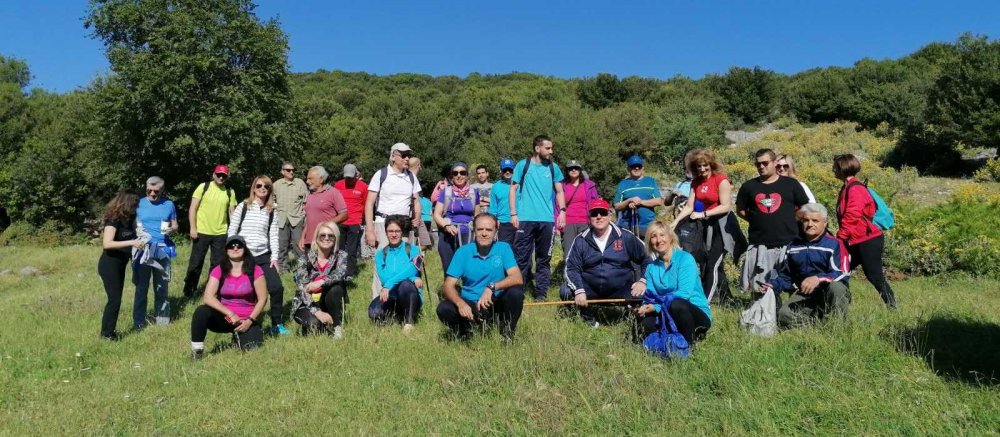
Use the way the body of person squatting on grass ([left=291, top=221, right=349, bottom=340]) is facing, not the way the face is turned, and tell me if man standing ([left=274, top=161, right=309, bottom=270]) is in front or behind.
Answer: behind

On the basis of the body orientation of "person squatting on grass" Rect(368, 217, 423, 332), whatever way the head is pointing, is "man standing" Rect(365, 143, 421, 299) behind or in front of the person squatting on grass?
behind

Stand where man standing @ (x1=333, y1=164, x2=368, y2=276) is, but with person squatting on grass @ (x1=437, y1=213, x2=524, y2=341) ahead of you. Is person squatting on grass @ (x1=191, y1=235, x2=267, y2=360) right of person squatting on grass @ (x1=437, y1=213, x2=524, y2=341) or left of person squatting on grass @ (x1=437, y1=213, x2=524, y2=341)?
right

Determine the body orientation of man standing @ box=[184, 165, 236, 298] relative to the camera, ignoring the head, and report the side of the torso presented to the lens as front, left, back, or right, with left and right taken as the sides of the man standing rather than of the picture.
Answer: front

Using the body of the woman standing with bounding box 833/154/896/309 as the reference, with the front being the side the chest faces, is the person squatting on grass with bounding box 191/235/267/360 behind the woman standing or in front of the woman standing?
in front

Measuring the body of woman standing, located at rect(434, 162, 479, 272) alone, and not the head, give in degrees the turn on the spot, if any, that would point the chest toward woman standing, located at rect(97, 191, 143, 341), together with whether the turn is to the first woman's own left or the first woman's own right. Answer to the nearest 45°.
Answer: approximately 45° to the first woman's own right

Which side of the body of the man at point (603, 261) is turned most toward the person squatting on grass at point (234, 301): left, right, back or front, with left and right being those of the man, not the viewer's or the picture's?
right

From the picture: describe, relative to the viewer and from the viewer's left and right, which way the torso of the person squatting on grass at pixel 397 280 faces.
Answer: facing the viewer

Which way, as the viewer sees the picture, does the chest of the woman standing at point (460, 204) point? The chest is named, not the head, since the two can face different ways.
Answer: toward the camera

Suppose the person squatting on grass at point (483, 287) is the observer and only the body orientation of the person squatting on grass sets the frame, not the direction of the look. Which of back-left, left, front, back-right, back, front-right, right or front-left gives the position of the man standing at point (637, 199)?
back-left
